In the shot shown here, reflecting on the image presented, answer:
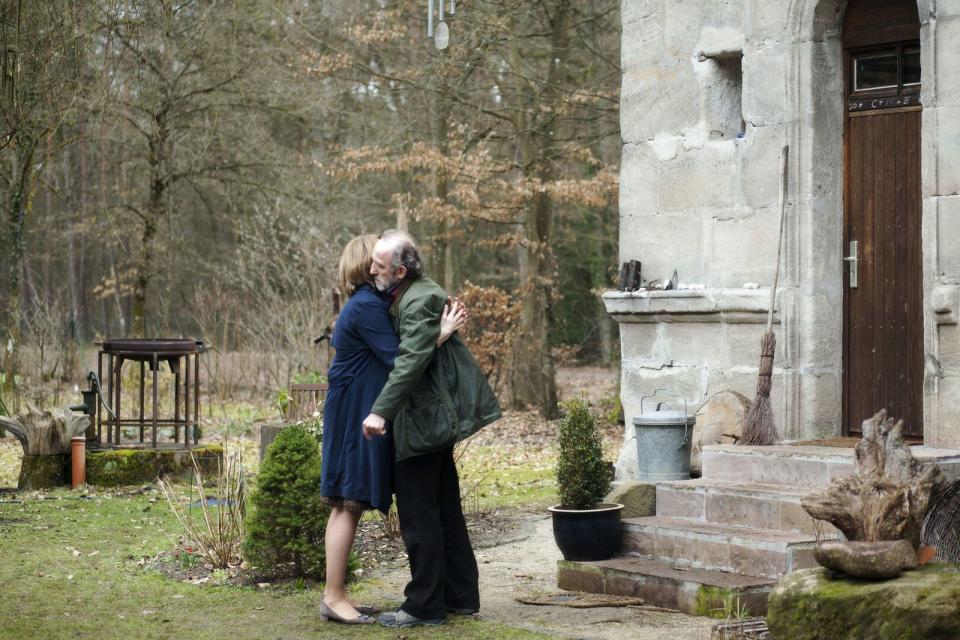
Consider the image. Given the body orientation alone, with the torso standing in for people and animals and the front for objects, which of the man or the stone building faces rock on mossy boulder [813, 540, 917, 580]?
the stone building

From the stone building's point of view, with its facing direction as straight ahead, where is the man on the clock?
The man is roughly at 1 o'clock from the stone building.

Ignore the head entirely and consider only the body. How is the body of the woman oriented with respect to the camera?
to the viewer's right

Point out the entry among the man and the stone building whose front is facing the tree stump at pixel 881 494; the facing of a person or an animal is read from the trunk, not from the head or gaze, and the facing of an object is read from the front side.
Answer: the stone building

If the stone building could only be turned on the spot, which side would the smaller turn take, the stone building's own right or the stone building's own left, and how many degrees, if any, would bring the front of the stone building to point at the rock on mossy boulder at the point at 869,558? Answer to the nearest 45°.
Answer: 0° — it already faces it

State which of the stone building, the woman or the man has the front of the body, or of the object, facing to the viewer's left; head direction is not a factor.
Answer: the man

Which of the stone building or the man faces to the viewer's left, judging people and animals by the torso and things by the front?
the man

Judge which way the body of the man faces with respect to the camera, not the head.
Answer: to the viewer's left
